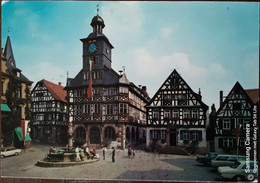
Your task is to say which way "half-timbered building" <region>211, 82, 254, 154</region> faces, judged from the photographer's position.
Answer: facing the viewer

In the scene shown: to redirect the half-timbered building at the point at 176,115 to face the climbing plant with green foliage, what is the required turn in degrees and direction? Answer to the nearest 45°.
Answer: approximately 90° to its right

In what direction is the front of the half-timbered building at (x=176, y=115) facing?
toward the camera

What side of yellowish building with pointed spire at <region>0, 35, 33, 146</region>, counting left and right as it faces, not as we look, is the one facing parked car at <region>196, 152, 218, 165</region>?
front

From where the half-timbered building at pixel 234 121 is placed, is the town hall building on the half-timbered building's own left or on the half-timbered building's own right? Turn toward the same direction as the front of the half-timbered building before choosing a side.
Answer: on the half-timbered building's own right

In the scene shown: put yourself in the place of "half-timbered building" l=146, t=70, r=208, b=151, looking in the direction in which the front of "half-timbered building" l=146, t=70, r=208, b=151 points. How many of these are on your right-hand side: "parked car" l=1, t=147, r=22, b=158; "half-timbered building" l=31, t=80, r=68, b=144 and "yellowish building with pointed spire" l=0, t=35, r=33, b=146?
3

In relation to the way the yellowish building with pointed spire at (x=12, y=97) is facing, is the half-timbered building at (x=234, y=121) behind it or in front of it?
in front

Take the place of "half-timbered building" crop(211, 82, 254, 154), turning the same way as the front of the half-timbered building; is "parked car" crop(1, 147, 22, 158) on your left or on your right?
on your right

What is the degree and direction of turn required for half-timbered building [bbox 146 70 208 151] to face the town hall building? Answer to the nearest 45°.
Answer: approximately 90° to its right

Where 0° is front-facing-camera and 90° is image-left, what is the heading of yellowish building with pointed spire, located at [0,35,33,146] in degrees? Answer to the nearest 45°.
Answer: approximately 315°

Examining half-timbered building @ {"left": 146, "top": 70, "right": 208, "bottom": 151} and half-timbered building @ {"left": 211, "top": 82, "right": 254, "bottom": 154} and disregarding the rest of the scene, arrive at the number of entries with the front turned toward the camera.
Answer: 2
